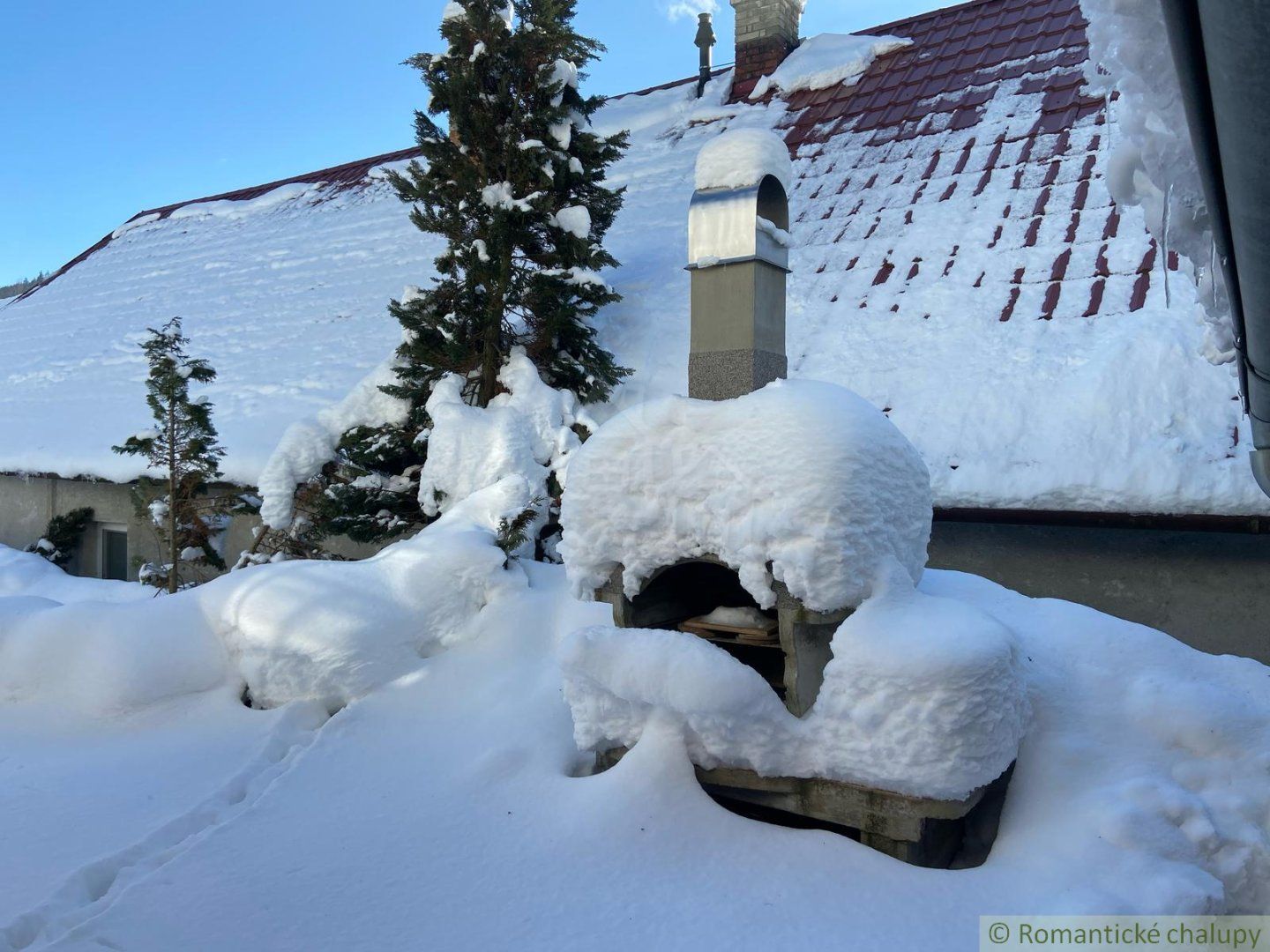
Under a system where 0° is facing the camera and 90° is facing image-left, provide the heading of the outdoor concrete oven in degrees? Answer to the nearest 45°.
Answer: approximately 45°

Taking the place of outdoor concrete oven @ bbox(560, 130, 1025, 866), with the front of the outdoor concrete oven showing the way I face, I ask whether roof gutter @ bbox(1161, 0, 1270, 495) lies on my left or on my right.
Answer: on my left

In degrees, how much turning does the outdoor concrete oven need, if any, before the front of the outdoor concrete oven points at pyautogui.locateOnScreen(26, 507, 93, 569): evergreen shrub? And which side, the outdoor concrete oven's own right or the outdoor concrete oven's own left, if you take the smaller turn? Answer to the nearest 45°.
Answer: approximately 90° to the outdoor concrete oven's own right

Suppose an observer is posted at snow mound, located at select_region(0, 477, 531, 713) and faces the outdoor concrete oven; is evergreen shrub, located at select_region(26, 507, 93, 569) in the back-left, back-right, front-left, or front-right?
back-left

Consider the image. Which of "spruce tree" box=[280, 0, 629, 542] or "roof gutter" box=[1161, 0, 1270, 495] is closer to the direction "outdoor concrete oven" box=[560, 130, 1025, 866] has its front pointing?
the roof gutter

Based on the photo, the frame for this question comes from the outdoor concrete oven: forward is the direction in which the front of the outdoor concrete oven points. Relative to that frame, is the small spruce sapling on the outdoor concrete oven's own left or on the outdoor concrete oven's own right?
on the outdoor concrete oven's own right
